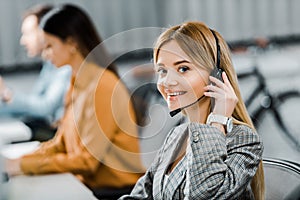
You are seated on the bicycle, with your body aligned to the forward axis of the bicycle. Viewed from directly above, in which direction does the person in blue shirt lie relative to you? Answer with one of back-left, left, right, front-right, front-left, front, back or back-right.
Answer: back

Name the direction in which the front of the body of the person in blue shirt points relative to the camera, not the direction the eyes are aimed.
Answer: to the viewer's left

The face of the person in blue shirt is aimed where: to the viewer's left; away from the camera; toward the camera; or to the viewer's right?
to the viewer's left

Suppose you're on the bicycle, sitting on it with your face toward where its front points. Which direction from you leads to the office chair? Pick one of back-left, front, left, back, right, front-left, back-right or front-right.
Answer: right

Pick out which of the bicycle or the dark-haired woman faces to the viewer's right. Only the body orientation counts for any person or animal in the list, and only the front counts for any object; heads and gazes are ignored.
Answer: the bicycle

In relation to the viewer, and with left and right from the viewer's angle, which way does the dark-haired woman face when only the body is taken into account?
facing to the left of the viewer

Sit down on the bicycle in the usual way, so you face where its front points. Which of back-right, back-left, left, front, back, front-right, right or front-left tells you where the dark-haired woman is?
back-right

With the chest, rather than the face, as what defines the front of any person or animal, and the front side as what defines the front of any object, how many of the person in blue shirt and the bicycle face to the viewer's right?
1

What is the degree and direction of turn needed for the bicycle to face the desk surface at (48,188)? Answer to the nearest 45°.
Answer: approximately 135° to its right

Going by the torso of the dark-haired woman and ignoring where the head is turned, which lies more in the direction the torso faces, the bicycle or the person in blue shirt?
the person in blue shirt

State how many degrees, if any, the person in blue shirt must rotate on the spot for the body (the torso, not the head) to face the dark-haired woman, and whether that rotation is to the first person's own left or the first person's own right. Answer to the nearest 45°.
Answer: approximately 90° to the first person's own left

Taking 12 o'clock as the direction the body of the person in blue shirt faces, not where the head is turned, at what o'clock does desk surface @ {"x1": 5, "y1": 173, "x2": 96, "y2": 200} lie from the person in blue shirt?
The desk surface is roughly at 9 o'clock from the person in blue shirt.

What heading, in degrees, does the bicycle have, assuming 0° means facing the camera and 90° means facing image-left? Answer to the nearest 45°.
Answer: approximately 270°

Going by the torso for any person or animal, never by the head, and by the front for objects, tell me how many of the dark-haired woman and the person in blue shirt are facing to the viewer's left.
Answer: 2
